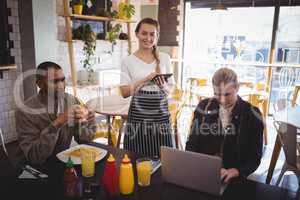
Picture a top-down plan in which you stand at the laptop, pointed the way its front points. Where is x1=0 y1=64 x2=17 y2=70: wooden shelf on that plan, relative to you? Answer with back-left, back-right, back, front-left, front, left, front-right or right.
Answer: left

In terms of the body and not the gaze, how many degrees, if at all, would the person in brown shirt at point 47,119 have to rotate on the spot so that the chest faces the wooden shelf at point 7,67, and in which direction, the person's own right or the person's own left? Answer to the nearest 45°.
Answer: approximately 135° to the person's own left

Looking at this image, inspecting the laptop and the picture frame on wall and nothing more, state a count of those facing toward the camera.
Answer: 1

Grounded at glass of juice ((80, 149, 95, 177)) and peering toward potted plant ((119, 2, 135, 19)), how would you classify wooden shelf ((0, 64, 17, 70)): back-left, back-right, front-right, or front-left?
front-left

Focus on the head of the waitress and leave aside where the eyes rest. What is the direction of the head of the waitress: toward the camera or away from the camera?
toward the camera

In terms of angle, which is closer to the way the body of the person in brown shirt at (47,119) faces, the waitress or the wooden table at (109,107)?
the waitress

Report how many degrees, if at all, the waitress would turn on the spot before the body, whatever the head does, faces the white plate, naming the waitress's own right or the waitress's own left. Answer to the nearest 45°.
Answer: approximately 45° to the waitress's own right

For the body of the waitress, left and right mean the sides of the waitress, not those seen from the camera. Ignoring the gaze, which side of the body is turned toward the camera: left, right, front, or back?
front

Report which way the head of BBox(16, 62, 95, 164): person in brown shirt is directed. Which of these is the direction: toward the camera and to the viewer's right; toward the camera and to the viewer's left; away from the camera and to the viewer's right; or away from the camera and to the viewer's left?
toward the camera and to the viewer's right

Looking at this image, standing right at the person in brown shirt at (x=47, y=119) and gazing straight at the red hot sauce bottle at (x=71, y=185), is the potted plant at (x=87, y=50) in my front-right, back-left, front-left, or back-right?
back-left

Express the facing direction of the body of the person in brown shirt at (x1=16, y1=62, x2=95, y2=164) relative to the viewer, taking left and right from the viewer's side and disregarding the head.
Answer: facing the viewer and to the right of the viewer

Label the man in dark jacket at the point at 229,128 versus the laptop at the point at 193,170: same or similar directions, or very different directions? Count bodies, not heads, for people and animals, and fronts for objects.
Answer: very different directions

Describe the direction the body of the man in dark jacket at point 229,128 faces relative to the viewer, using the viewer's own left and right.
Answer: facing the viewer and to the left of the viewer

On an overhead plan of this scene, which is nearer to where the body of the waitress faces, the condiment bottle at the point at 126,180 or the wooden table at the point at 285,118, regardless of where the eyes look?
the condiment bottle

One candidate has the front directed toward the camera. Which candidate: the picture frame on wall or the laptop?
the picture frame on wall

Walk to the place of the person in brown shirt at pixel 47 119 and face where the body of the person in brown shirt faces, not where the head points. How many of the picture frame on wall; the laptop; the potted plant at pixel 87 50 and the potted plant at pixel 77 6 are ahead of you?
1

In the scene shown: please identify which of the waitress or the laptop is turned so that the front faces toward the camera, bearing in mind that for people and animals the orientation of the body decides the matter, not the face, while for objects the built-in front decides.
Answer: the waitress

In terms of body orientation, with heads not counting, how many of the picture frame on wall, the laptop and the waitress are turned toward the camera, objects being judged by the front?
2

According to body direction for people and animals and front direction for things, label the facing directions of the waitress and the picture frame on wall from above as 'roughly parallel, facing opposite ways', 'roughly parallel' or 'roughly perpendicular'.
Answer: roughly parallel

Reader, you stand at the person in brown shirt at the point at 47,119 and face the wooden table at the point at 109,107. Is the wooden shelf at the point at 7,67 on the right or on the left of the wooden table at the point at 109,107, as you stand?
left

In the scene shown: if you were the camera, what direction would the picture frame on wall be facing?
facing the viewer
